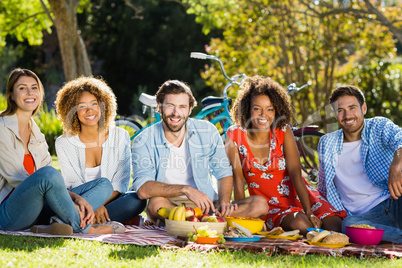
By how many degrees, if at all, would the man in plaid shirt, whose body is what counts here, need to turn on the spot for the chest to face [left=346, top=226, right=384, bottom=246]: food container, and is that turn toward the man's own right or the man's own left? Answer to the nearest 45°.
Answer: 0° — they already face it

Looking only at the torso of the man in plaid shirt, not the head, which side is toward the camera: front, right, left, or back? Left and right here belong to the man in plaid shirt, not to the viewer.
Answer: front

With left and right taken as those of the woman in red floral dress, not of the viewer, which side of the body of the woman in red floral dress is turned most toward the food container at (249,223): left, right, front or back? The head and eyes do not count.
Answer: front

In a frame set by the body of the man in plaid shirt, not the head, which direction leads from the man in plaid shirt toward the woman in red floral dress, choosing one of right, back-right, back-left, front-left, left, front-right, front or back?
right

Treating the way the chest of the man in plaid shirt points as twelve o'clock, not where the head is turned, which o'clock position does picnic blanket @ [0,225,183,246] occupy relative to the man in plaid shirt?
The picnic blanket is roughly at 2 o'clock from the man in plaid shirt.

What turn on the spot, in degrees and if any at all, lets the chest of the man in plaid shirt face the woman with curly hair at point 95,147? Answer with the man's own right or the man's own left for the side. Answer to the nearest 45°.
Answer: approximately 90° to the man's own right

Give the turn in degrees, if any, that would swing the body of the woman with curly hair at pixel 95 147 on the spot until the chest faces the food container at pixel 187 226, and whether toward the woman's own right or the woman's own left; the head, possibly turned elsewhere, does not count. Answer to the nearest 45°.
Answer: approximately 45° to the woman's own left

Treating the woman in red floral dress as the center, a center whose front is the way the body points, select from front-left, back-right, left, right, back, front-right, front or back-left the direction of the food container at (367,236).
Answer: front-left

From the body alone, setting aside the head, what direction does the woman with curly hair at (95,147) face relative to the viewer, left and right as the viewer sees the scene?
facing the viewer

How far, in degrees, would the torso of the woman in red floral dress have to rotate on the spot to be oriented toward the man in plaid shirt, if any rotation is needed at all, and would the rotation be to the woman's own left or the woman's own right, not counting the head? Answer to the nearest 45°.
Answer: approximately 90° to the woman's own left

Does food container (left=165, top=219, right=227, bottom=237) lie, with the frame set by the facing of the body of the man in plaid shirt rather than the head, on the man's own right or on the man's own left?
on the man's own right

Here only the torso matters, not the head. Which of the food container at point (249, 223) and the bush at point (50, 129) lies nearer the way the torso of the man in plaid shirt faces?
the food container
